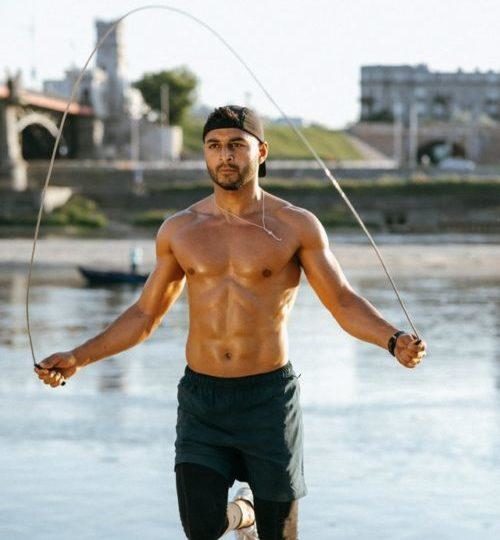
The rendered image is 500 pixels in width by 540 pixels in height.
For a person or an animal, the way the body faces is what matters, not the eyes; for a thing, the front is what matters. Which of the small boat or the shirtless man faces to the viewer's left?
the small boat

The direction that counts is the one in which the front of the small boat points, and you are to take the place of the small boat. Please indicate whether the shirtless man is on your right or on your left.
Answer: on your left

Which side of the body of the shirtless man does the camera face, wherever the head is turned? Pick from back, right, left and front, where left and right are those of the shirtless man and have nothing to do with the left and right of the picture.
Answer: front

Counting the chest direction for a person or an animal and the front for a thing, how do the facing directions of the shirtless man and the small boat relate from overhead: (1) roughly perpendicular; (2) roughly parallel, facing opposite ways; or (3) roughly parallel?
roughly perpendicular

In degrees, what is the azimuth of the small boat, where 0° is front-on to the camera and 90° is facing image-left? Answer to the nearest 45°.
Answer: approximately 90°

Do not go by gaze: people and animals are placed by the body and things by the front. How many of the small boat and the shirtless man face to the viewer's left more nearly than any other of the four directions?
1

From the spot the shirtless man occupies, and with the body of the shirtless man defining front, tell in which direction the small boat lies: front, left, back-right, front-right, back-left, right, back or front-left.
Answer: back
